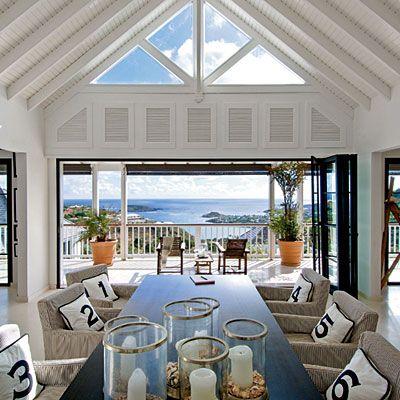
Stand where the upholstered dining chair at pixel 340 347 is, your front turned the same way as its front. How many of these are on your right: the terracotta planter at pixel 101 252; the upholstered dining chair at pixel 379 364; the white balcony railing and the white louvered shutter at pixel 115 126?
3

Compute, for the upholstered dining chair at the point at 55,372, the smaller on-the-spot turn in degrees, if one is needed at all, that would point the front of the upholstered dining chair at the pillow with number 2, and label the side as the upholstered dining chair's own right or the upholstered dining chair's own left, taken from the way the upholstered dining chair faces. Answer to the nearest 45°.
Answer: approximately 135° to the upholstered dining chair's own left

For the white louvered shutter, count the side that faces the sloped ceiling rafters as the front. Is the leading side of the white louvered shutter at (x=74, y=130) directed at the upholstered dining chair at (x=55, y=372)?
yes

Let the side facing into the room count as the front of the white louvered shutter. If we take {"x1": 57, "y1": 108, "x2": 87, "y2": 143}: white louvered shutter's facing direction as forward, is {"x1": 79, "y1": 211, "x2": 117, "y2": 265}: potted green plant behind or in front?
behind

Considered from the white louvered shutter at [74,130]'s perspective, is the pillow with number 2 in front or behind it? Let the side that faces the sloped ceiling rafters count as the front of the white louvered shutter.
in front

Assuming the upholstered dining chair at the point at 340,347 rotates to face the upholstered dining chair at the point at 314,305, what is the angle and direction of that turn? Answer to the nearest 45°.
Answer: approximately 135° to its right

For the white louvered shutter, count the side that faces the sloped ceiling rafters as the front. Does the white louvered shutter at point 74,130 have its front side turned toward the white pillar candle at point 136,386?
yes

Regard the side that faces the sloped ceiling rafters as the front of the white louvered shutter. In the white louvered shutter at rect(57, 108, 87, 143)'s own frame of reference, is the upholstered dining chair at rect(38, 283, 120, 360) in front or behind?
in front

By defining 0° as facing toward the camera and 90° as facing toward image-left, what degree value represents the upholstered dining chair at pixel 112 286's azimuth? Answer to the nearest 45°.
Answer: approximately 315°

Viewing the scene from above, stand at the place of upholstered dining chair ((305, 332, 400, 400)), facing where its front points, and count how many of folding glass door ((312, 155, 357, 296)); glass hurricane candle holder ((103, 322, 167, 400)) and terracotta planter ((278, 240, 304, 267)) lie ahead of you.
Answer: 1

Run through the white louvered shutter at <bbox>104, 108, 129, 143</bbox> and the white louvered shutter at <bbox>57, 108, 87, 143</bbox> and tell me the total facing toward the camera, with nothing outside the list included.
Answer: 2

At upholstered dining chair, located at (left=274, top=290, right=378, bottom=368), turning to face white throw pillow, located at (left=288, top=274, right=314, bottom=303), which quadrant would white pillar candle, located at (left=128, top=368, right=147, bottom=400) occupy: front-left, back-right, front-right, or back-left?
back-left

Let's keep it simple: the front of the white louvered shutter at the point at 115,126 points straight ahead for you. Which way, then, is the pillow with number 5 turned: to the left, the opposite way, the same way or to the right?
to the right

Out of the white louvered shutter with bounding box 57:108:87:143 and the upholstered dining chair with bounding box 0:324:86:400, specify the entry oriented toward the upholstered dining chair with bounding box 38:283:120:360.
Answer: the white louvered shutter

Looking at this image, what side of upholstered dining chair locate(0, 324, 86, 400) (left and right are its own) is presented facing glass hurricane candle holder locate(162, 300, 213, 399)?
front

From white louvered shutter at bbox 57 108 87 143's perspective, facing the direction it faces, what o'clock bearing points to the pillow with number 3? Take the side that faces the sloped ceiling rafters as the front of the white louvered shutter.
The pillow with number 3 is roughly at 12 o'clock from the white louvered shutter.

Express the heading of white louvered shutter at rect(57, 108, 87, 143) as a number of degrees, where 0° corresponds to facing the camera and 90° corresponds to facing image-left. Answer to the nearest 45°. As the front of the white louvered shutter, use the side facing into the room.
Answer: approximately 0°

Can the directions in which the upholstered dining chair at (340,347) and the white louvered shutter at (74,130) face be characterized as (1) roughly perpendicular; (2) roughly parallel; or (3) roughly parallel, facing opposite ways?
roughly perpendicular
